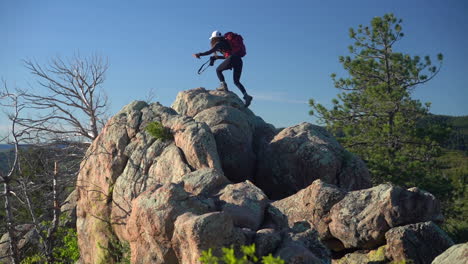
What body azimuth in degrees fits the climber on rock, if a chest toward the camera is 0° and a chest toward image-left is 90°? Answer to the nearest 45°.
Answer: approximately 90°

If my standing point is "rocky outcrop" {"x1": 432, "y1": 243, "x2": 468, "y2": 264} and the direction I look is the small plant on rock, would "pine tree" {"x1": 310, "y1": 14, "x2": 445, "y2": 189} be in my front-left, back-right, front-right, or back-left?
front-right

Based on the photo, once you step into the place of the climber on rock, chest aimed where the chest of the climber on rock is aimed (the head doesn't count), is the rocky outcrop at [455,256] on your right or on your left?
on your left

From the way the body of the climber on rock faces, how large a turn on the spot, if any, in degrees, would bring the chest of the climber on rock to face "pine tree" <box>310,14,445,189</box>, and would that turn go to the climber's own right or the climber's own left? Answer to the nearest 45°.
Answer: approximately 135° to the climber's own right

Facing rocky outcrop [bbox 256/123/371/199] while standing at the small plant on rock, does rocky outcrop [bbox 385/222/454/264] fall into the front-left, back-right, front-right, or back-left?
front-right
